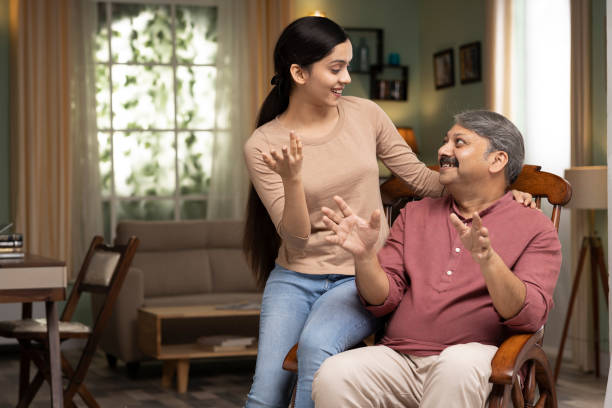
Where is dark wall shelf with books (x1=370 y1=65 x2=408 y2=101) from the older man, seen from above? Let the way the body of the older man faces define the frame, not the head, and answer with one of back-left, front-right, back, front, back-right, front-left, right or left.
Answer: back-right

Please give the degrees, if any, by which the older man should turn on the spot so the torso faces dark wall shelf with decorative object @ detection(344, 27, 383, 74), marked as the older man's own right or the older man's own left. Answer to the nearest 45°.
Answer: approximately 135° to the older man's own right

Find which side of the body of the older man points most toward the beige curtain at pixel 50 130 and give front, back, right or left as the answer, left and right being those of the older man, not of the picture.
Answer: right

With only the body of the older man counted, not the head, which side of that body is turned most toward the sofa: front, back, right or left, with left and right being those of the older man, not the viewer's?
right

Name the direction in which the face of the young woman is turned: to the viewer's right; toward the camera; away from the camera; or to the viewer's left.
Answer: to the viewer's right

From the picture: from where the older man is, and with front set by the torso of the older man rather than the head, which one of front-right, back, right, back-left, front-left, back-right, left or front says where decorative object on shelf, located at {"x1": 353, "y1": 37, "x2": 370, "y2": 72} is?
back-right

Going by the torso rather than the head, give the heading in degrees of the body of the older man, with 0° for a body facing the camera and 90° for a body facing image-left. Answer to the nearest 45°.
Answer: approximately 45°

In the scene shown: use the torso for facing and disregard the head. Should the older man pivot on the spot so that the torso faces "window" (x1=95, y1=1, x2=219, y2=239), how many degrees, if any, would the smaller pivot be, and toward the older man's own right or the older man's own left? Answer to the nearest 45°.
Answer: approximately 90° to the older man's own right

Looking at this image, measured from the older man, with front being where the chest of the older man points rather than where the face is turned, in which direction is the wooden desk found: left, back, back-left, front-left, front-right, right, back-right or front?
right
